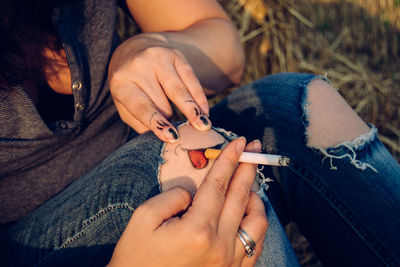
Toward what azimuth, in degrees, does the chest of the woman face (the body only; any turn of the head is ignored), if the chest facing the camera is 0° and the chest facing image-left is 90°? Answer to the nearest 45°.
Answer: approximately 315°
